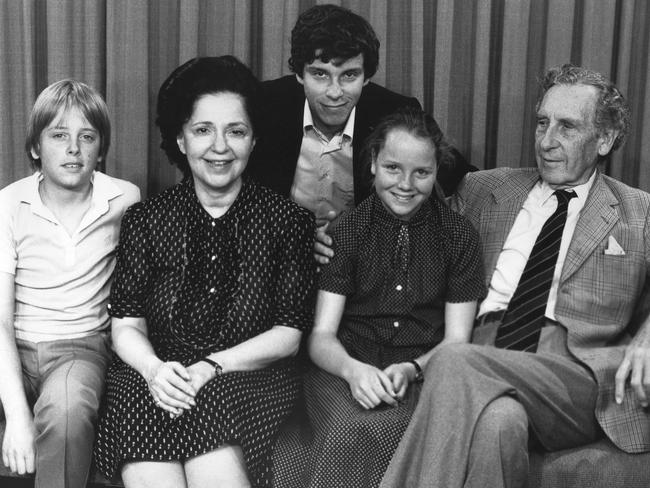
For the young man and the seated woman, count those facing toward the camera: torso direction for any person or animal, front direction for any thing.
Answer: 2

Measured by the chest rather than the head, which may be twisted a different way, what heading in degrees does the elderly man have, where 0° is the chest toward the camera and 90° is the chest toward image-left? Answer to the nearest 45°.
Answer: approximately 45°

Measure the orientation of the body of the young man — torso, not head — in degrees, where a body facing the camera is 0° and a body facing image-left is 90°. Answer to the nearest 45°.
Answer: approximately 0°
